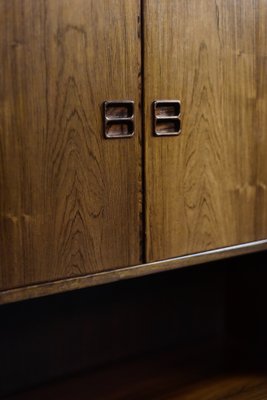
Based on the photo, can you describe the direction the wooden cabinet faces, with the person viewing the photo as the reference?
facing the viewer and to the right of the viewer
